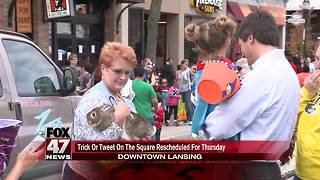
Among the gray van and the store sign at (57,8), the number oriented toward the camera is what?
1

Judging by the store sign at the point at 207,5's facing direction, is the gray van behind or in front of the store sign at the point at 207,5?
in front

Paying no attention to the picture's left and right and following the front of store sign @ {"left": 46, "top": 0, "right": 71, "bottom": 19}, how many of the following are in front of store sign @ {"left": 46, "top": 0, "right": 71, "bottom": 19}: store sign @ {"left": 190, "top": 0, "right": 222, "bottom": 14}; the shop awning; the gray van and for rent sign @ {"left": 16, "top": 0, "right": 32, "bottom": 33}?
1

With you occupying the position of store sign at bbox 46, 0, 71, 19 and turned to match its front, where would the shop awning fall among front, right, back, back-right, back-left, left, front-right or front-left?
back-left

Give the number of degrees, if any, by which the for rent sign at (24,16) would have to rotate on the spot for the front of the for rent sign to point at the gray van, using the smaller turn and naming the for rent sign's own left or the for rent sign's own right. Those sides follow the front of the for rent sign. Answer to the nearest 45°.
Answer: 0° — it already faces it

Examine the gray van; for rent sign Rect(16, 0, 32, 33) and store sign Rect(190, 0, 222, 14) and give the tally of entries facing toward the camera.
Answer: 2

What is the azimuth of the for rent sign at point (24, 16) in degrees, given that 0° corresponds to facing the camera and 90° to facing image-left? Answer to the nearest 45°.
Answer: approximately 0°

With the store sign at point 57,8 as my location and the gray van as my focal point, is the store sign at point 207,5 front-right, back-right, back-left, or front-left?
back-left

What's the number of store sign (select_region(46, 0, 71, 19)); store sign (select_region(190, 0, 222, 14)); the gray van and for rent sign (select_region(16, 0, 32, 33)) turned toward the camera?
3
